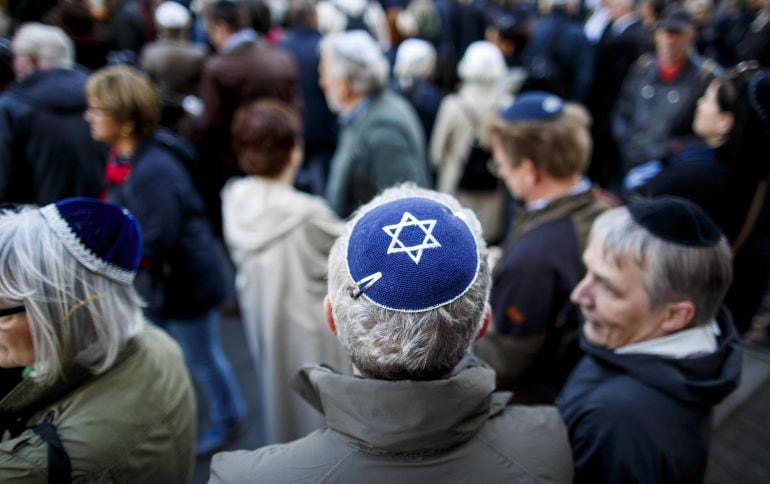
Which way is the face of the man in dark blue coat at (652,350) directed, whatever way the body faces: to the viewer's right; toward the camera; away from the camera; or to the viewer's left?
to the viewer's left

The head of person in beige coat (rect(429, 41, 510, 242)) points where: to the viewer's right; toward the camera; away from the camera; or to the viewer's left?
away from the camera

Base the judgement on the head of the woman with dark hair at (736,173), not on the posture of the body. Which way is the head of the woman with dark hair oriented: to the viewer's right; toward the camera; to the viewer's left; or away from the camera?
to the viewer's left

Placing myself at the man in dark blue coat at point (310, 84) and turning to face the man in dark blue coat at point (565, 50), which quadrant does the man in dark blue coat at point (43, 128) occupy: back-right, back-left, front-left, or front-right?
back-right

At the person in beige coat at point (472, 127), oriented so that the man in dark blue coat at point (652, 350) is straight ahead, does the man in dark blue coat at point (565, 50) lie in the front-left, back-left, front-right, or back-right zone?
back-left
